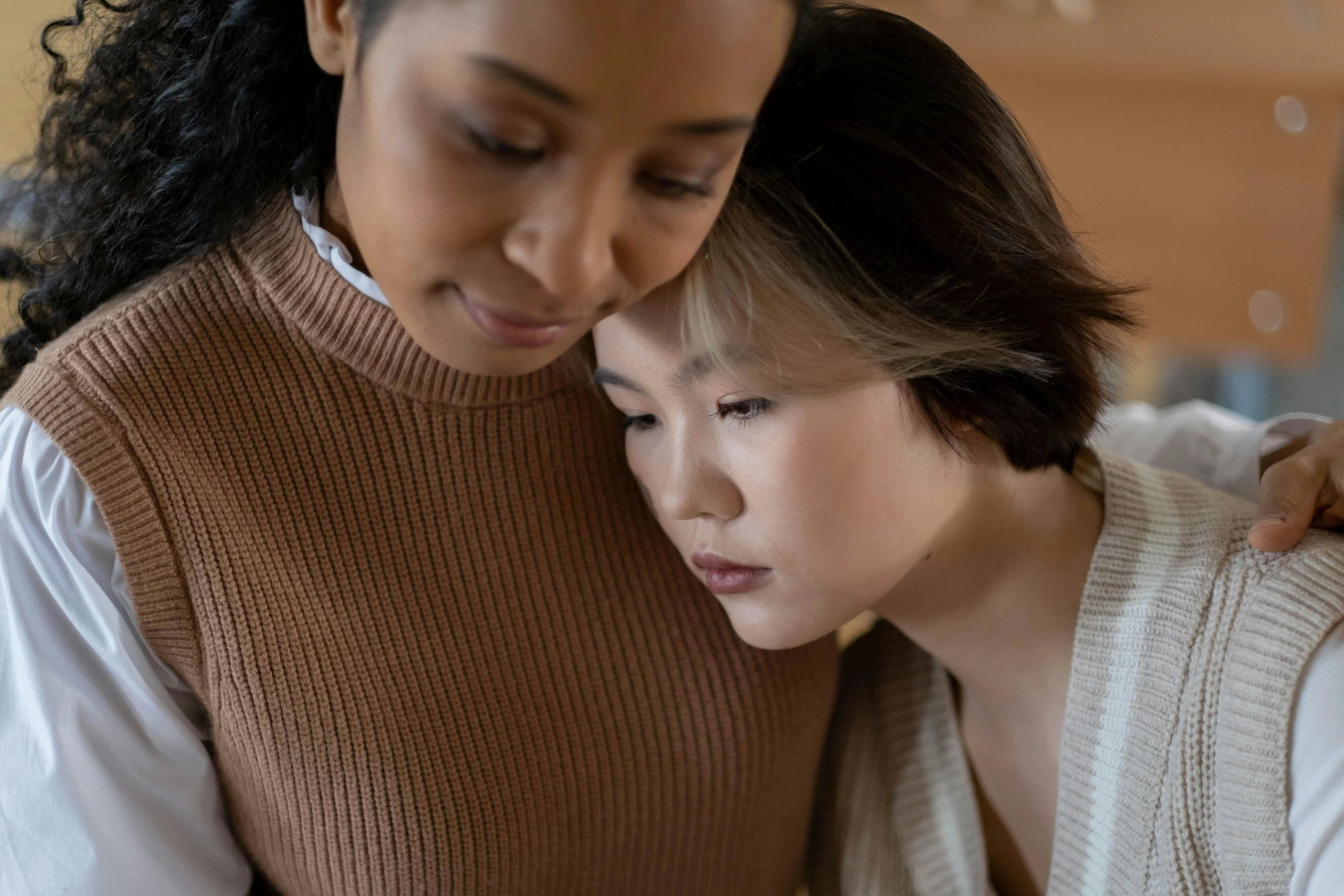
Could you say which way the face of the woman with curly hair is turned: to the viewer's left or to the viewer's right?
to the viewer's right

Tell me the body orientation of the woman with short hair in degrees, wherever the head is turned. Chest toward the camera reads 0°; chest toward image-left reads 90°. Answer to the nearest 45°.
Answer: approximately 45°

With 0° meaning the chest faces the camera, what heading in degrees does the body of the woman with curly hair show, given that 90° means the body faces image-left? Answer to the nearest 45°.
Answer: approximately 315°

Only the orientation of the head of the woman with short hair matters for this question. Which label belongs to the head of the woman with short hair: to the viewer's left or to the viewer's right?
to the viewer's left

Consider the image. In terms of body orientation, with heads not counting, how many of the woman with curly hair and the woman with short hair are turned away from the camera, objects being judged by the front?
0
